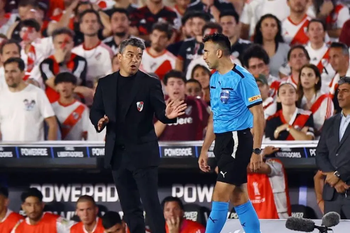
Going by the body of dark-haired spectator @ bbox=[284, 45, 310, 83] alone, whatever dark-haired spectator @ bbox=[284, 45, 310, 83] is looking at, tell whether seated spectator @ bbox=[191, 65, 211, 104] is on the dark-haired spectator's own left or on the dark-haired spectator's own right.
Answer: on the dark-haired spectator's own right

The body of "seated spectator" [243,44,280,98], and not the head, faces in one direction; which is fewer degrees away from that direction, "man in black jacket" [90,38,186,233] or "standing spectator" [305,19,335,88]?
the man in black jacket

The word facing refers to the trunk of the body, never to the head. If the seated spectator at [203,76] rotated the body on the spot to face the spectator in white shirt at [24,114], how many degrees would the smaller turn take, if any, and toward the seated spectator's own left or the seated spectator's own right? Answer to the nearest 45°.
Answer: approximately 90° to the seated spectator's own right

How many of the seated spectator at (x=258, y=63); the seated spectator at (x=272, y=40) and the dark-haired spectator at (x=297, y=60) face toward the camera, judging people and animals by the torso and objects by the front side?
3

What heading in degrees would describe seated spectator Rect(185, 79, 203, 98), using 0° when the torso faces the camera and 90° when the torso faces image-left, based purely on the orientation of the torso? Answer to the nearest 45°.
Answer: approximately 0°

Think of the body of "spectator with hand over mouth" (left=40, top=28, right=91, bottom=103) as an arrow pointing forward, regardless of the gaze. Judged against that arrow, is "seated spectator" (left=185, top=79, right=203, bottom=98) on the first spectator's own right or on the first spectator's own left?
on the first spectator's own left

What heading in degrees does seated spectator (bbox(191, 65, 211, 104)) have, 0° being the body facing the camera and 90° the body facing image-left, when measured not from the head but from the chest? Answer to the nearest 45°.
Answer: approximately 0°

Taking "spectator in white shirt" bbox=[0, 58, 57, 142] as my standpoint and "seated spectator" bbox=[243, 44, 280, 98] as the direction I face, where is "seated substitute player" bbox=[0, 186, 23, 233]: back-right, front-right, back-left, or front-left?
back-right

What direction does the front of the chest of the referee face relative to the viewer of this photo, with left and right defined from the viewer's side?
facing the viewer and to the left of the viewer
